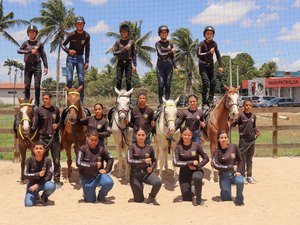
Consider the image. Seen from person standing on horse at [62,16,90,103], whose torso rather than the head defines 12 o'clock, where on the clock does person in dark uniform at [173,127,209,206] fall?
The person in dark uniform is roughly at 11 o'clock from the person standing on horse.

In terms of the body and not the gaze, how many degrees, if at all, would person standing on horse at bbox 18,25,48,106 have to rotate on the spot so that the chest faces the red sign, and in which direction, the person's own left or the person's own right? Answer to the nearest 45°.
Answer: approximately 135° to the person's own left

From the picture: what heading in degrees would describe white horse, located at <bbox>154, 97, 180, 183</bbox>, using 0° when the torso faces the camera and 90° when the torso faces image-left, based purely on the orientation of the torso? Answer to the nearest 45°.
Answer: approximately 0°

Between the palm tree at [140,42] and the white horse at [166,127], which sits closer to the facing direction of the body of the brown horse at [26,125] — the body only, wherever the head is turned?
the white horse

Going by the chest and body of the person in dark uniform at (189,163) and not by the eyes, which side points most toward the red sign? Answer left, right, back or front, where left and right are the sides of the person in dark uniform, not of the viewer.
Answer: back

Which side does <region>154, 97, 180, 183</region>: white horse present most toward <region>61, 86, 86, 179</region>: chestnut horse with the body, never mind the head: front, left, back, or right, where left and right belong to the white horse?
right
